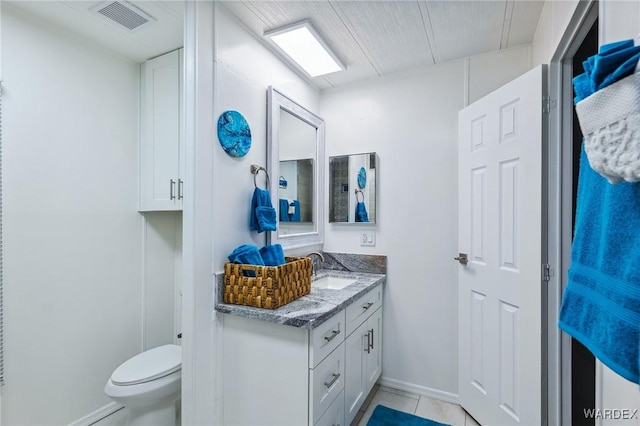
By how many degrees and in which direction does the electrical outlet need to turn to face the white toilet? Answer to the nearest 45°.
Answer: approximately 45° to its right
